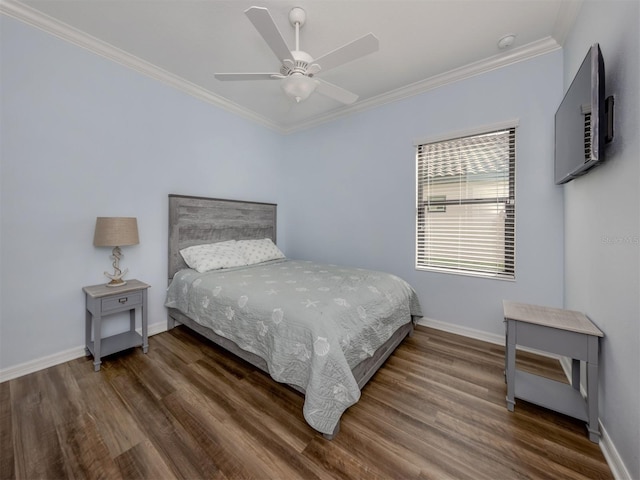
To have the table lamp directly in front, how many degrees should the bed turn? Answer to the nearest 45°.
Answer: approximately 135° to its right

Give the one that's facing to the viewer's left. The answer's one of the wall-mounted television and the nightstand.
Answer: the wall-mounted television

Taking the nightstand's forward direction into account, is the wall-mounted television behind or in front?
in front

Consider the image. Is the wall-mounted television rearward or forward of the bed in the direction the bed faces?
forward

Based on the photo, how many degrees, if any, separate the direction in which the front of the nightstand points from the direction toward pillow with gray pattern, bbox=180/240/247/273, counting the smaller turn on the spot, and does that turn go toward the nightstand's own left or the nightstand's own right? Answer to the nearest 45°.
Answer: approximately 45° to the nightstand's own left

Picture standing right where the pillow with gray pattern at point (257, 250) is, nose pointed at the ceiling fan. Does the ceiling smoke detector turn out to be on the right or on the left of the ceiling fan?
left

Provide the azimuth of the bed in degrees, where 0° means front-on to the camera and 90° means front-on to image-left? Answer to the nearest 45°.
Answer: approximately 315°

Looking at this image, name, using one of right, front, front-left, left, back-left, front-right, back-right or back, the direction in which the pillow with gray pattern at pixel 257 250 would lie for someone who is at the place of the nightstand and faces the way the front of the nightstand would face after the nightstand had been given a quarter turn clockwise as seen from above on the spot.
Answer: back-left

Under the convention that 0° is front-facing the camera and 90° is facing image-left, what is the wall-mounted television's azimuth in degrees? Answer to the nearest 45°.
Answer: approximately 90°

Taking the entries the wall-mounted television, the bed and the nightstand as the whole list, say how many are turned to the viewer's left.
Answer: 1

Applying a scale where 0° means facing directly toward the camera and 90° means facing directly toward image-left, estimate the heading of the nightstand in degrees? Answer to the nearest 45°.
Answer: approximately 315°
